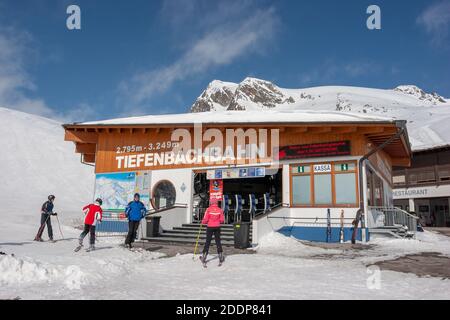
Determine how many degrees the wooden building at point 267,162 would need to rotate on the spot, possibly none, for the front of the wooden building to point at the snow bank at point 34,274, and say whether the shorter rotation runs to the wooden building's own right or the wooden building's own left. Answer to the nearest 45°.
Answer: approximately 45° to the wooden building's own right

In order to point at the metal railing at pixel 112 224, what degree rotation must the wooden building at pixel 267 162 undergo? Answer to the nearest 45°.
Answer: approximately 90° to its right

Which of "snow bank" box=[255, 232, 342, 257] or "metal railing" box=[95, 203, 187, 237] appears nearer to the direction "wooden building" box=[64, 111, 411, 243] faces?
the snow bank

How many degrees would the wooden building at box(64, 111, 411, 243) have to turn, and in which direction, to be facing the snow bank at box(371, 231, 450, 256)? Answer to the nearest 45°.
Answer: approximately 45° to its left

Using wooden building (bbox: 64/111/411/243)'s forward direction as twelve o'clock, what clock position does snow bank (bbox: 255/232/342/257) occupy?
The snow bank is roughly at 12 o'clock from the wooden building.

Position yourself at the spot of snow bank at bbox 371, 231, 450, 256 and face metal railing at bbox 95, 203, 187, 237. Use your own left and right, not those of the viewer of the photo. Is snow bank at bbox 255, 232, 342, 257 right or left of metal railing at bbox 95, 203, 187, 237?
left

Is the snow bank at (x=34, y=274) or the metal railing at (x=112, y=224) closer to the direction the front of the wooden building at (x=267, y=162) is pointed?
the snow bank

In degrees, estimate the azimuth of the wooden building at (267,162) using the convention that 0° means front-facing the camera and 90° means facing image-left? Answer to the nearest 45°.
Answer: approximately 0°
